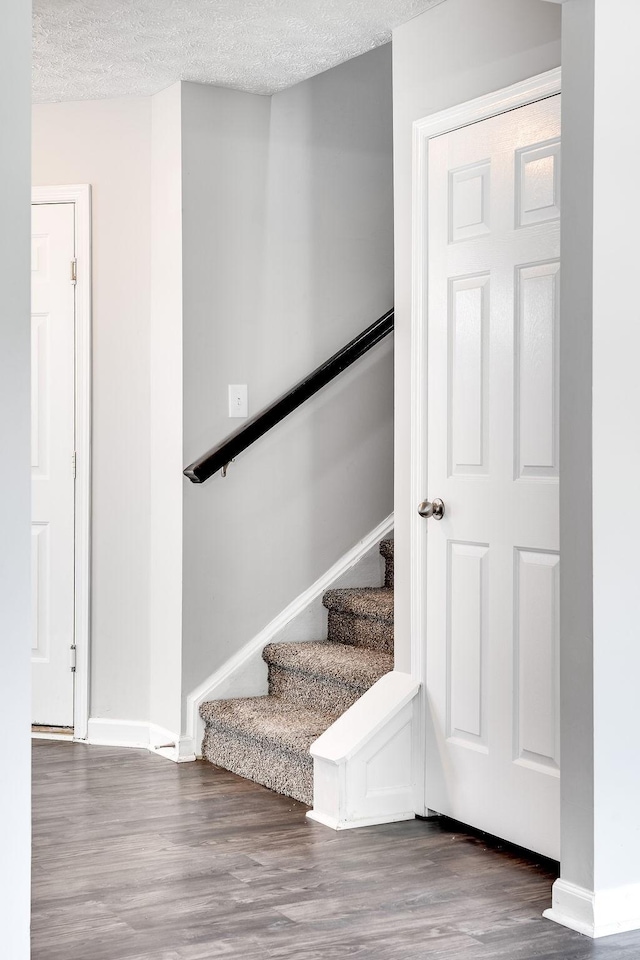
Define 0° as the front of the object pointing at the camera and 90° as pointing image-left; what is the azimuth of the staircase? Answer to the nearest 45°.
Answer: approximately 45°

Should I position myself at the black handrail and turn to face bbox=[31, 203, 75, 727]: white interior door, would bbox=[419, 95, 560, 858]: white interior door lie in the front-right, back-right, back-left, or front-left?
back-left

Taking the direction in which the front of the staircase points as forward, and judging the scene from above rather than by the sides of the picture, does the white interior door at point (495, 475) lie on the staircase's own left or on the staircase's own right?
on the staircase's own left

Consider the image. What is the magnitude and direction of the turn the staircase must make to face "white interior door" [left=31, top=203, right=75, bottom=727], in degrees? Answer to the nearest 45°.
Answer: approximately 90° to its right
